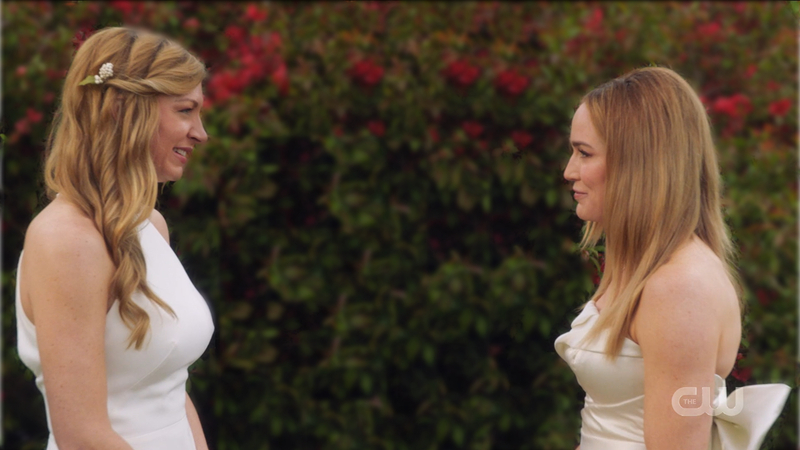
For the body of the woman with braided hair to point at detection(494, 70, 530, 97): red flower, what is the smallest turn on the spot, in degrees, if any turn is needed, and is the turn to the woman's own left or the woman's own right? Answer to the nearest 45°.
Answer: approximately 45° to the woman's own left

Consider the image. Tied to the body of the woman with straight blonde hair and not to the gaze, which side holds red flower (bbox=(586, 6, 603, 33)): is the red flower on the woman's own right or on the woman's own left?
on the woman's own right

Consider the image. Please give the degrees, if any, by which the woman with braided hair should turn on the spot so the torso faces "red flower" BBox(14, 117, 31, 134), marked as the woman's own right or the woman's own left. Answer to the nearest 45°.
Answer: approximately 90° to the woman's own left

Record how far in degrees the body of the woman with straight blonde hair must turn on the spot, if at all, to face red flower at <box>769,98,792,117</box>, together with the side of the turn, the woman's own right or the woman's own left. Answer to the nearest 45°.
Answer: approximately 90° to the woman's own right

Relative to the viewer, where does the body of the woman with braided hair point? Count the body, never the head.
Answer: to the viewer's right

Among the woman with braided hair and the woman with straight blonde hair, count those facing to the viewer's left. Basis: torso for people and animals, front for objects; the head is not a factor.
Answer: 1

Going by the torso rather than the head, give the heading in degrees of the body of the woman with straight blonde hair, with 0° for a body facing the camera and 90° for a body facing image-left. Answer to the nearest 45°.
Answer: approximately 90°
